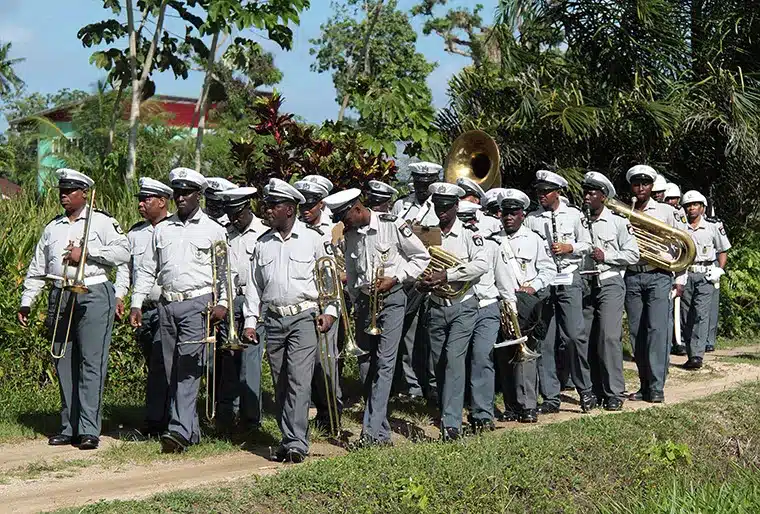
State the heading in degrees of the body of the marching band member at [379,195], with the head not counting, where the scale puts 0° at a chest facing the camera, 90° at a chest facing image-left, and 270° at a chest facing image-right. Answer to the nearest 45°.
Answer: approximately 45°

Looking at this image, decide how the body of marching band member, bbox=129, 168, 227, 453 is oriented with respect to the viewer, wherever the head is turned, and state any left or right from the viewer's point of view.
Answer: facing the viewer and to the left of the viewer

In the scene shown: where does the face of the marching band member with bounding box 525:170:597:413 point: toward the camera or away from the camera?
toward the camera

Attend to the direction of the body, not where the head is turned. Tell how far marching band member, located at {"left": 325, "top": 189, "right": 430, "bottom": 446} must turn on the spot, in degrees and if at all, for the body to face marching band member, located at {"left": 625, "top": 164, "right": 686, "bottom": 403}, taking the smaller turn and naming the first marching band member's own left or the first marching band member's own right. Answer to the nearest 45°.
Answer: approximately 180°

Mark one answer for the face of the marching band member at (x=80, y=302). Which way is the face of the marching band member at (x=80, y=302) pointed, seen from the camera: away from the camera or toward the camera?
toward the camera

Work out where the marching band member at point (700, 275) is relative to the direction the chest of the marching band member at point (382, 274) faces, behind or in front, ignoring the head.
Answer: behind

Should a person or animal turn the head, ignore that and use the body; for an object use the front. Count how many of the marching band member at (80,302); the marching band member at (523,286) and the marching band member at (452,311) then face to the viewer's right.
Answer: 0

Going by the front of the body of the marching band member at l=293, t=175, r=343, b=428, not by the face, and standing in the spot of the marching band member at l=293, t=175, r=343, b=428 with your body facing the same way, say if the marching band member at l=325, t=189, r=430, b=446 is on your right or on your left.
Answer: on your left

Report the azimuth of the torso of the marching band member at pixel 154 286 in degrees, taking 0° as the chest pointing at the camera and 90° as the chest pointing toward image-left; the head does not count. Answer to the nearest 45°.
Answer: approximately 45°

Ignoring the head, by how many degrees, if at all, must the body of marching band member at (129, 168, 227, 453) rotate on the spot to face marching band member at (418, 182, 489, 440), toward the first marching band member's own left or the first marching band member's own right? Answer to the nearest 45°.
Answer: approximately 135° to the first marching band member's own left

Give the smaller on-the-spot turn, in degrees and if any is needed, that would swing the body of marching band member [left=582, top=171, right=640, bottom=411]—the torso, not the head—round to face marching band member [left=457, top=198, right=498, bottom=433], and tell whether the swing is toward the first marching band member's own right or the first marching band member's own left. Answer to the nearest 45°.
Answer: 0° — they already face them

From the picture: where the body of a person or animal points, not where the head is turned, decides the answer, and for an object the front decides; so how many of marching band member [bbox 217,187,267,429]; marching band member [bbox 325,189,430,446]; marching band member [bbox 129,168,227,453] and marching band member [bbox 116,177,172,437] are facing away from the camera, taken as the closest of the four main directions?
0

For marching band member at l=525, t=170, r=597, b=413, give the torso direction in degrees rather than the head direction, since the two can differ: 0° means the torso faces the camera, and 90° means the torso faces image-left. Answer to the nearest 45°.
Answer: approximately 45°

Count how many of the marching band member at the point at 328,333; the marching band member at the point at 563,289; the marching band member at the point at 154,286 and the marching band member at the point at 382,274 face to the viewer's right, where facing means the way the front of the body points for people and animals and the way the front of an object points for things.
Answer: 0

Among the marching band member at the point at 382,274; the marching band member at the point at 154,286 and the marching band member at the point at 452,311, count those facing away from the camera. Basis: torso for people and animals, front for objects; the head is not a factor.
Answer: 0

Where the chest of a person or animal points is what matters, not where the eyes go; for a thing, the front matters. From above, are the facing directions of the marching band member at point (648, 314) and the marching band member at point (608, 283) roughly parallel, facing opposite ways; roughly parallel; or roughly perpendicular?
roughly parallel

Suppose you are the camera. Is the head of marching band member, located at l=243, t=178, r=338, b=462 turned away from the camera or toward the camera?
toward the camera

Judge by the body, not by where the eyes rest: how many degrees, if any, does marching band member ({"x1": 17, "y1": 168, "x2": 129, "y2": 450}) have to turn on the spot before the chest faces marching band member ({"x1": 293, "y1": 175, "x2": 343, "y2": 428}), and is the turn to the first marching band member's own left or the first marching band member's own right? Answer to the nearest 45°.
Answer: approximately 135° to the first marching band member's own left

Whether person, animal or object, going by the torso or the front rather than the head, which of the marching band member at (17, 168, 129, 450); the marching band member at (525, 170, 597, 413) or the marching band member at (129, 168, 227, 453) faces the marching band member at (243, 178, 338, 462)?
the marching band member at (525, 170, 597, 413)
